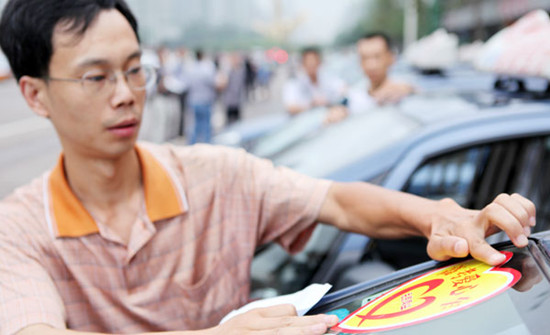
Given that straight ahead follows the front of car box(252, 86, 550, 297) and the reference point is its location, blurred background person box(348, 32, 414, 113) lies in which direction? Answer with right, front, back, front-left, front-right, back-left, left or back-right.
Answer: back-right

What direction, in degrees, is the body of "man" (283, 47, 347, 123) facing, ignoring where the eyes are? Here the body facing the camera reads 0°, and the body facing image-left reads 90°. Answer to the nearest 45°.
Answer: approximately 0°

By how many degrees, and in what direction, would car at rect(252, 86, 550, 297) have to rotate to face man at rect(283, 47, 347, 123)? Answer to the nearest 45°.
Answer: approximately 135° to its right

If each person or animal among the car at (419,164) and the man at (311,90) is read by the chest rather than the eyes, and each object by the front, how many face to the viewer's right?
0

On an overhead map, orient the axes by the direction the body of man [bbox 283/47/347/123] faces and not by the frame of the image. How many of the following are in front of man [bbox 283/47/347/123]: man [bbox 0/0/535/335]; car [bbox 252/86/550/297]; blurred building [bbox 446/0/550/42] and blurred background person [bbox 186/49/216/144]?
2

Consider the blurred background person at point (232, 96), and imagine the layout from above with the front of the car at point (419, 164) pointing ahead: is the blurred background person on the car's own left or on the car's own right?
on the car's own right

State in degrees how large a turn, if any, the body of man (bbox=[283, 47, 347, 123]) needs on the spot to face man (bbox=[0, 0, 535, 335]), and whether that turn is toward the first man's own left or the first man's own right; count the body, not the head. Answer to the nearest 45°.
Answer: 0° — they already face them

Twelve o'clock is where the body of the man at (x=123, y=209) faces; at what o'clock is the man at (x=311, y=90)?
the man at (x=311, y=90) is roughly at 8 o'clock from the man at (x=123, y=209).

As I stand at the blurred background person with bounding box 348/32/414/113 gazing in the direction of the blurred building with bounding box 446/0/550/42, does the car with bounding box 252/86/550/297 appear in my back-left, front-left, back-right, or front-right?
back-right

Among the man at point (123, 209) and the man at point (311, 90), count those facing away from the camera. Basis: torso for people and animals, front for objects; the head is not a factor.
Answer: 0

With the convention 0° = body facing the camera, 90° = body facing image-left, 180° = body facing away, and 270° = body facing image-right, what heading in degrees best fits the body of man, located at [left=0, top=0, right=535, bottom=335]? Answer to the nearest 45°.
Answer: approximately 315°
